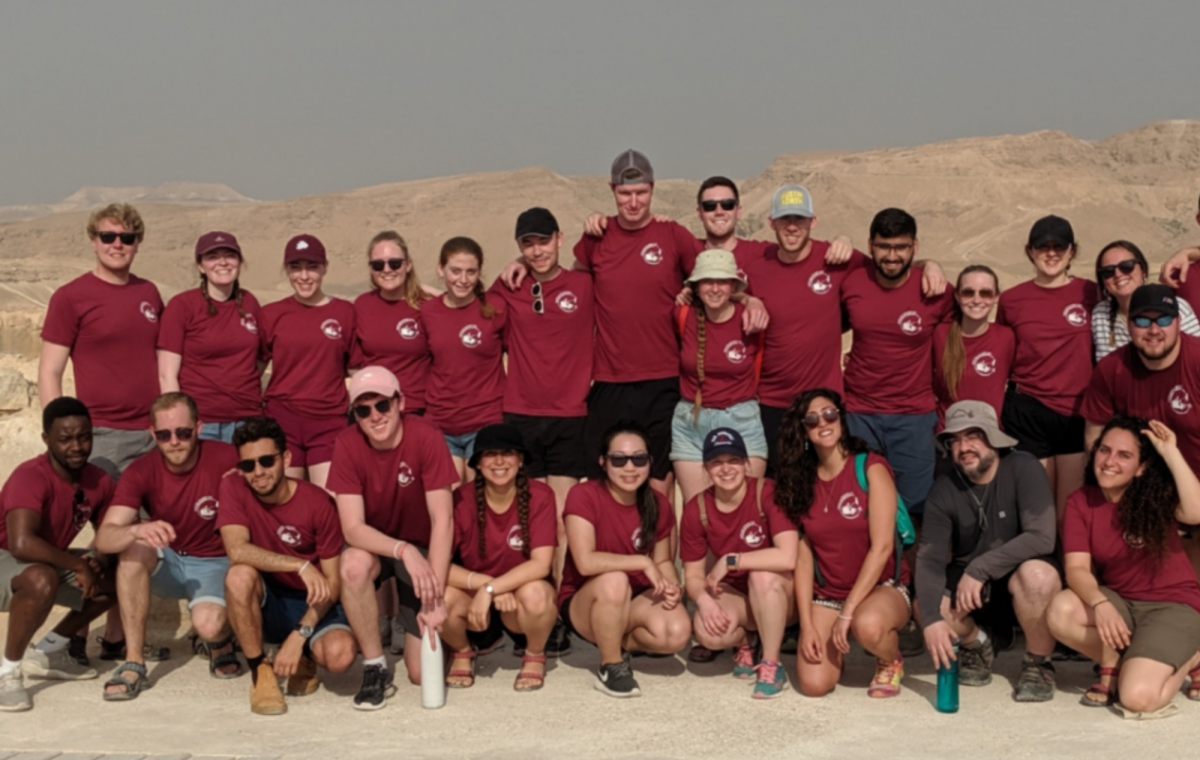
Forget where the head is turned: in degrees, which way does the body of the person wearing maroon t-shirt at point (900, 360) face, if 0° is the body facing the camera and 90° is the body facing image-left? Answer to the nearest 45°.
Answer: approximately 0°

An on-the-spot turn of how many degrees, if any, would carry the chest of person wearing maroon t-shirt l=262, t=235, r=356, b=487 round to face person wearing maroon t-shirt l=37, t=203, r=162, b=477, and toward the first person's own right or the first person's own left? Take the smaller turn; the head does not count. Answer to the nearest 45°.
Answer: approximately 90° to the first person's own right

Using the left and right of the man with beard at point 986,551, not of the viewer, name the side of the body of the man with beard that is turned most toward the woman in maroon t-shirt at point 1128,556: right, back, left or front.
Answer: left

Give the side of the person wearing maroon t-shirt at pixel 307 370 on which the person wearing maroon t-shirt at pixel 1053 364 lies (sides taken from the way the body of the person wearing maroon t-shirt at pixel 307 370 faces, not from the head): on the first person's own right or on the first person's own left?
on the first person's own left

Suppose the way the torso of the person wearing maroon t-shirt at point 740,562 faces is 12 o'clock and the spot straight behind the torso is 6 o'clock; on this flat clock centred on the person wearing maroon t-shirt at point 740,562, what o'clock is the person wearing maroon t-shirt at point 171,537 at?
the person wearing maroon t-shirt at point 171,537 is roughly at 3 o'clock from the person wearing maroon t-shirt at point 740,562.

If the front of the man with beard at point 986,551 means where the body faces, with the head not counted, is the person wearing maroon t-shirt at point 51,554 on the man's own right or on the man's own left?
on the man's own right
